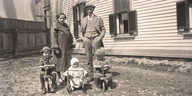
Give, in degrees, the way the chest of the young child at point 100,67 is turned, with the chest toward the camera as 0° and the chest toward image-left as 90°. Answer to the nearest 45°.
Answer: approximately 0°

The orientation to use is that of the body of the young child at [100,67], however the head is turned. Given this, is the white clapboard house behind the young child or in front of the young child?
behind

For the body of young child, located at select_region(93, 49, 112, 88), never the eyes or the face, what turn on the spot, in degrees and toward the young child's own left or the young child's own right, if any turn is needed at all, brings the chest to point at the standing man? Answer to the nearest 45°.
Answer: approximately 180°

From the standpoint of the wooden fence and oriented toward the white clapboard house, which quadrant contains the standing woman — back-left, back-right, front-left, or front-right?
front-right

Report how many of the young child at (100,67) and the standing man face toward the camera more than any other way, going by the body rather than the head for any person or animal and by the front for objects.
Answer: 2

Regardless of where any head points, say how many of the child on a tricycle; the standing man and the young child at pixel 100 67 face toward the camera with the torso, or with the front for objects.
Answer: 3

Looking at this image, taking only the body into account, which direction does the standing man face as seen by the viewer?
toward the camera
